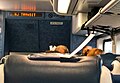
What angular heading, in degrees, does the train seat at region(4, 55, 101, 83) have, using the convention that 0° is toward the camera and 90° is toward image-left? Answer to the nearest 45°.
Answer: approximately 180°
